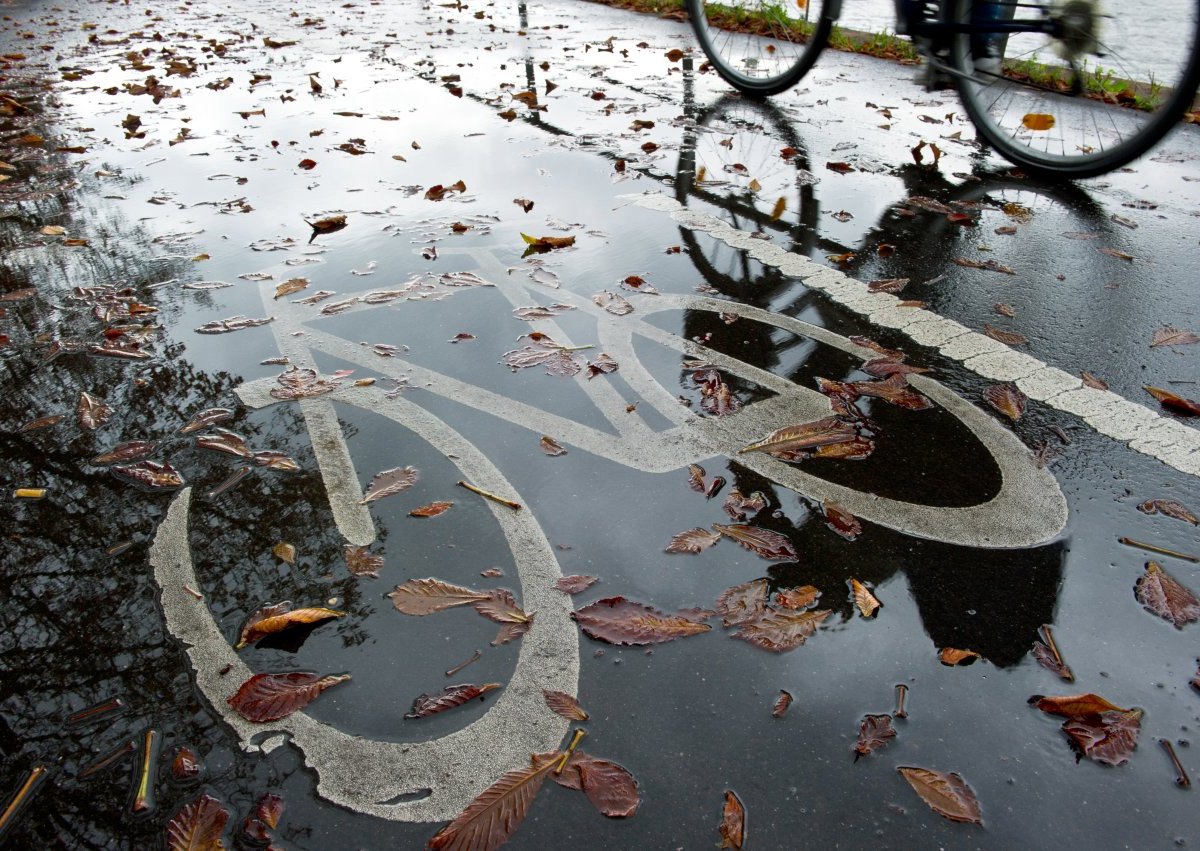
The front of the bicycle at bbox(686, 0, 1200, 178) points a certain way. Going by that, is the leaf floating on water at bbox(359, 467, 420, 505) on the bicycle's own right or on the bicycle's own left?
on the bicycle's own left

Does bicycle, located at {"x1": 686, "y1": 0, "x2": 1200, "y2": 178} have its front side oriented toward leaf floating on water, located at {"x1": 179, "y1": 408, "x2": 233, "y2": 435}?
no

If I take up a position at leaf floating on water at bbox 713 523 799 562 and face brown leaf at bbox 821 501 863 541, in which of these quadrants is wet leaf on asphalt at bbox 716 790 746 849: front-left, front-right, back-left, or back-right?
back-right

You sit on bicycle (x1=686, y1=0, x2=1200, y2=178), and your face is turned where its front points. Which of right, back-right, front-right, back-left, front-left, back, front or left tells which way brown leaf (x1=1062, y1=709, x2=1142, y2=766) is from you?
back-left

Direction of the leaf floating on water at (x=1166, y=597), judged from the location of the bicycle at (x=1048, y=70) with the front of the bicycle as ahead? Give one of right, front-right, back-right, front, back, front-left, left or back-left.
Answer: back-left

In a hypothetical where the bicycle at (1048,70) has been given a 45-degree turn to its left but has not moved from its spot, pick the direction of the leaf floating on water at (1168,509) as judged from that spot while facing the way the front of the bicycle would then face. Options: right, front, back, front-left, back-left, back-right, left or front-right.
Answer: left

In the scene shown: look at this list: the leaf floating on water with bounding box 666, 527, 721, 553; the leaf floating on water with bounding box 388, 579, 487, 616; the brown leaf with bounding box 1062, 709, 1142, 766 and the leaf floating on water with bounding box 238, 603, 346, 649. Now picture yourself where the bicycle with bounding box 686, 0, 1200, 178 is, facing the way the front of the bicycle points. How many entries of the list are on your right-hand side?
0

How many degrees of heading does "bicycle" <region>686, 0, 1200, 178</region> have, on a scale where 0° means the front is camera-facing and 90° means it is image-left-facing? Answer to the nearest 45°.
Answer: approximately 135°

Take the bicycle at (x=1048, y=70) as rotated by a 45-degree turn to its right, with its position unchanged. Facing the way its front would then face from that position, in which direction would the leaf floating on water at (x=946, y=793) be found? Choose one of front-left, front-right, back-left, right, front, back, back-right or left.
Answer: back

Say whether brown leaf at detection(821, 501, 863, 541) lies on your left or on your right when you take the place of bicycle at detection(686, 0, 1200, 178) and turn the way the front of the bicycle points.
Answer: on your left

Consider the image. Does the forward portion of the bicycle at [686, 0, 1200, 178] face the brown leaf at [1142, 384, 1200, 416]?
no

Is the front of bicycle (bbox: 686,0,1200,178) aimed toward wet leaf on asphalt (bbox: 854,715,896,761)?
no
